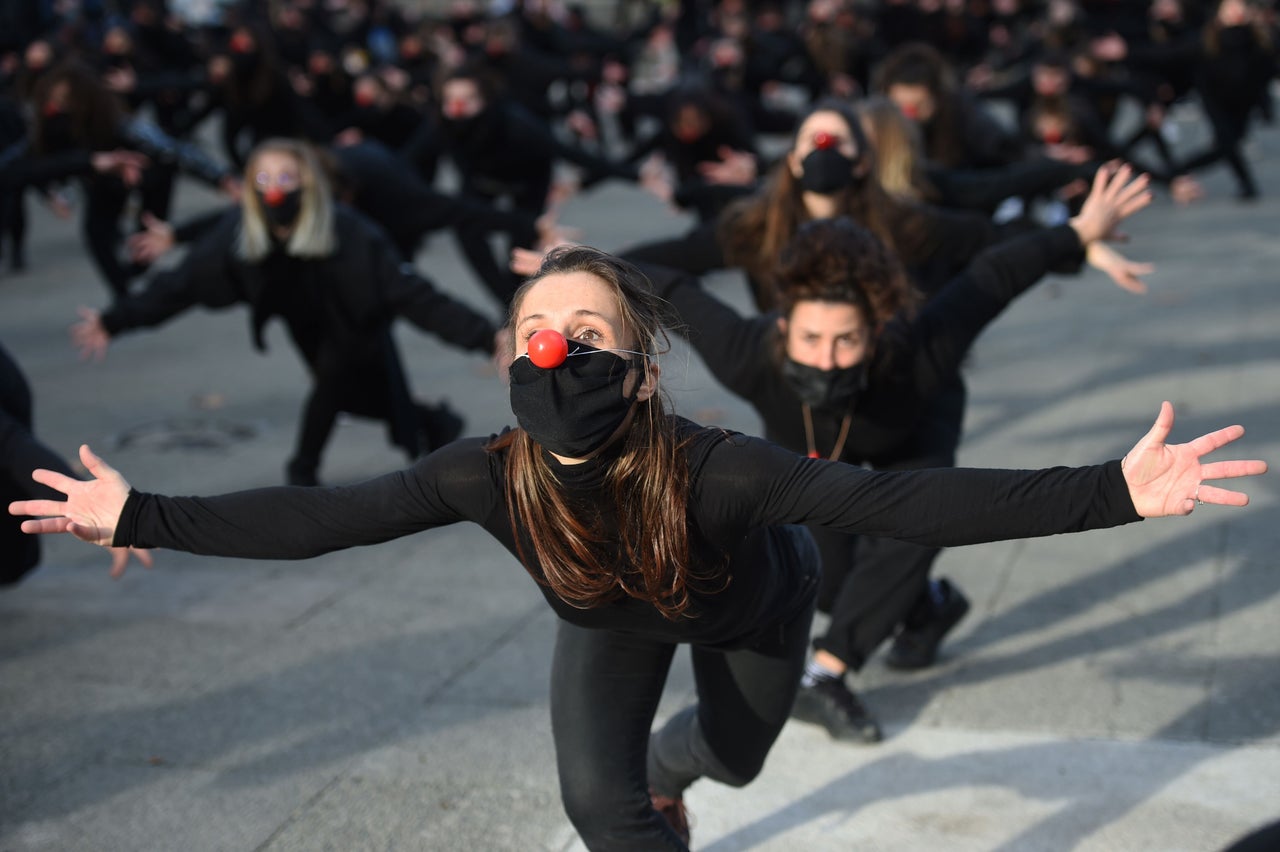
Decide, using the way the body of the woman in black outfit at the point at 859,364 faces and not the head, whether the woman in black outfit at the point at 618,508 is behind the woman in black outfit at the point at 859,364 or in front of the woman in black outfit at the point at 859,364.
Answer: in front

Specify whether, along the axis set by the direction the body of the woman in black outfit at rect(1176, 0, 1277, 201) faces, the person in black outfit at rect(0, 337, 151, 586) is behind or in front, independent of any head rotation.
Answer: in front

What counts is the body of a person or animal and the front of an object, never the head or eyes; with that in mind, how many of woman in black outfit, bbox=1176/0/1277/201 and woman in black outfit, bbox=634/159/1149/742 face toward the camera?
2

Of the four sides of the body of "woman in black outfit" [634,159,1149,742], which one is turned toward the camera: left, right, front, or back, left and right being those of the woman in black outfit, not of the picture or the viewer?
front

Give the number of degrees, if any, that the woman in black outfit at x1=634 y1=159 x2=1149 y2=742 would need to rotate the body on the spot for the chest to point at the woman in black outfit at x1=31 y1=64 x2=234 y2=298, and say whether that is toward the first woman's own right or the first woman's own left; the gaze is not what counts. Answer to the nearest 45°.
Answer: approximately 135° to the first woman's own right

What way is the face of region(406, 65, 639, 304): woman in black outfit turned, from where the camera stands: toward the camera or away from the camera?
toward the camera

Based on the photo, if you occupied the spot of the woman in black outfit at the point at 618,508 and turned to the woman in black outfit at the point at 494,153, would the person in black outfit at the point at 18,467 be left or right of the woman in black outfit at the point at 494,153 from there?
left

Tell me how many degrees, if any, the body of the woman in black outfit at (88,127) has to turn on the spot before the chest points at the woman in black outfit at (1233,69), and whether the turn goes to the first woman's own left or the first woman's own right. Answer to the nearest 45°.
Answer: approximately 135° to the first woman's own left

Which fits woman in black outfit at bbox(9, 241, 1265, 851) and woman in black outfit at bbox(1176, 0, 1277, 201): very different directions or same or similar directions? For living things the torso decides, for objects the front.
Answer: same or similar directions

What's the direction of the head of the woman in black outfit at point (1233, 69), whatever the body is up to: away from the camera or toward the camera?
toward the camera

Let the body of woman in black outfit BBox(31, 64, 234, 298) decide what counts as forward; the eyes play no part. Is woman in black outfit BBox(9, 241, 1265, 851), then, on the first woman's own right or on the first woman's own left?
on the first woman's own left

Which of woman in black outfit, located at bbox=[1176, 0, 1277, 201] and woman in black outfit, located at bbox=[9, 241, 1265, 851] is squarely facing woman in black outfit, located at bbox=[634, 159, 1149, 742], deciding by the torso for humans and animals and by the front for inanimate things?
woman in black outfit, located at bbox=[1176, 0, 1277, 201]

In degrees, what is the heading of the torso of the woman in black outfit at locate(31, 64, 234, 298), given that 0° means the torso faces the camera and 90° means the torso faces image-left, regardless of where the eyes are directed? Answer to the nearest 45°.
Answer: approximately 45°

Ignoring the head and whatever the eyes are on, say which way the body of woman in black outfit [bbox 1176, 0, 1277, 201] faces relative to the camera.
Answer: toward the camera

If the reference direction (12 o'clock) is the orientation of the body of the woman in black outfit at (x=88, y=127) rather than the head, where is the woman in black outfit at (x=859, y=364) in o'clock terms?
the woman in black outfit at (x=859, y=364) is roughly at 10 o'clock from the woman in black outfit at (x=88, y=127).

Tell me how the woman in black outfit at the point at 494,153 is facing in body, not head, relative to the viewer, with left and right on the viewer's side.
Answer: facing the viewer and to the left of the viewer

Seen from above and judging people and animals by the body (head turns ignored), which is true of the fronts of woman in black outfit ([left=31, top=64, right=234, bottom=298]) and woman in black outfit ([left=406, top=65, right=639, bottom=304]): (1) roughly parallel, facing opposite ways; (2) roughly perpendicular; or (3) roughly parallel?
roughly parallel

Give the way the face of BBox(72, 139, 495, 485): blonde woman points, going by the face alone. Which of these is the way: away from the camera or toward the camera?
toward the camera

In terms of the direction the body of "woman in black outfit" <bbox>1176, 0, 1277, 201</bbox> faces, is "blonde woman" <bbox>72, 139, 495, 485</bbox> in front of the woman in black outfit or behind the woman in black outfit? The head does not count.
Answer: in front
